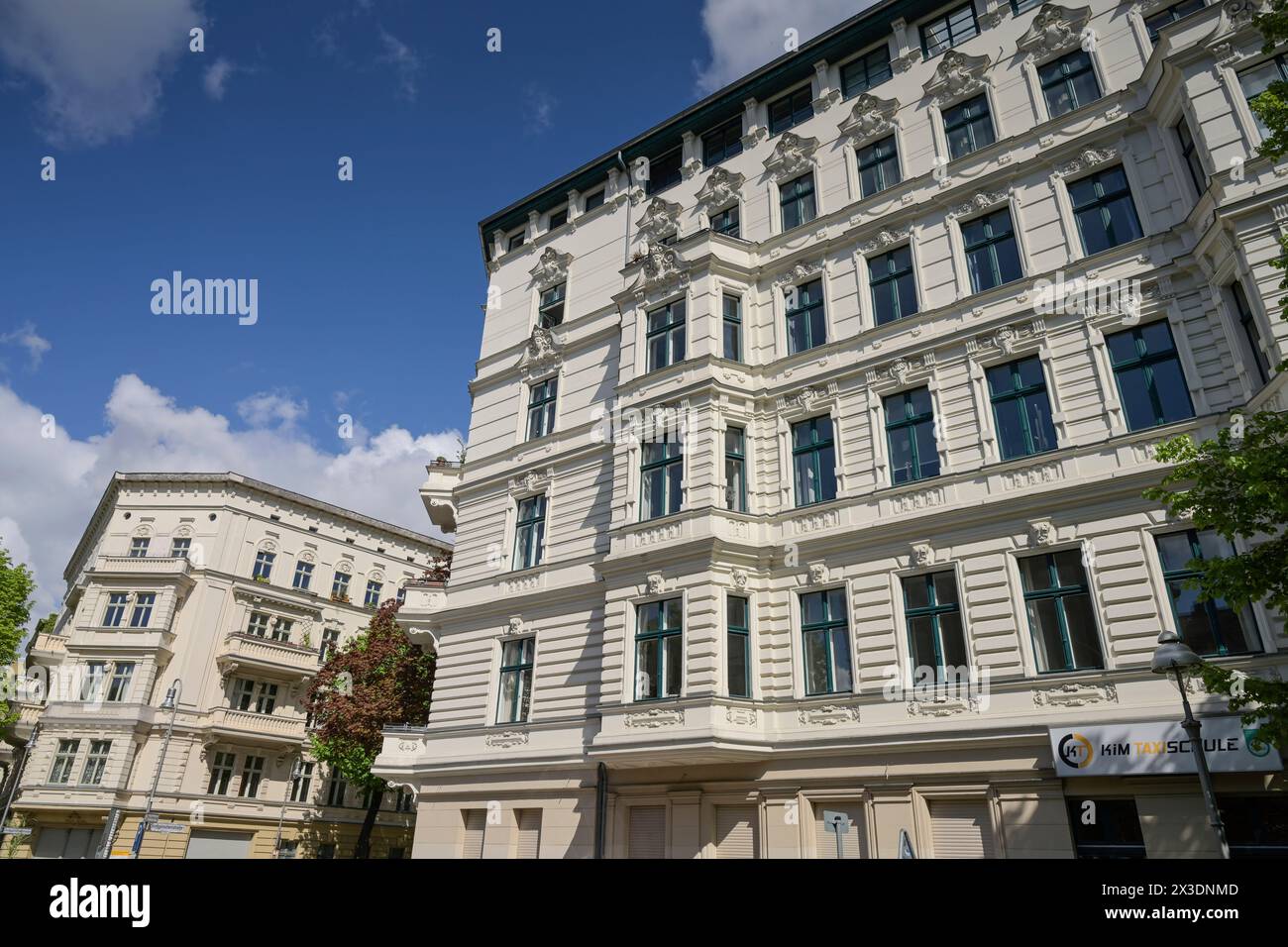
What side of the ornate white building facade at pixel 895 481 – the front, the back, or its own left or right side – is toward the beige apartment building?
right

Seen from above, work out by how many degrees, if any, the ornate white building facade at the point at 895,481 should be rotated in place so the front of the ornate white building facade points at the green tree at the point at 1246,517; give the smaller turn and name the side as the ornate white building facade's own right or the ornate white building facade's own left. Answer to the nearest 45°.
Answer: approximately 90° to the ornate white building facade's own left

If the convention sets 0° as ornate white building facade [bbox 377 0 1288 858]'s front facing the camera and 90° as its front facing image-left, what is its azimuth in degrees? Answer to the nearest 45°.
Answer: approximately 45°
